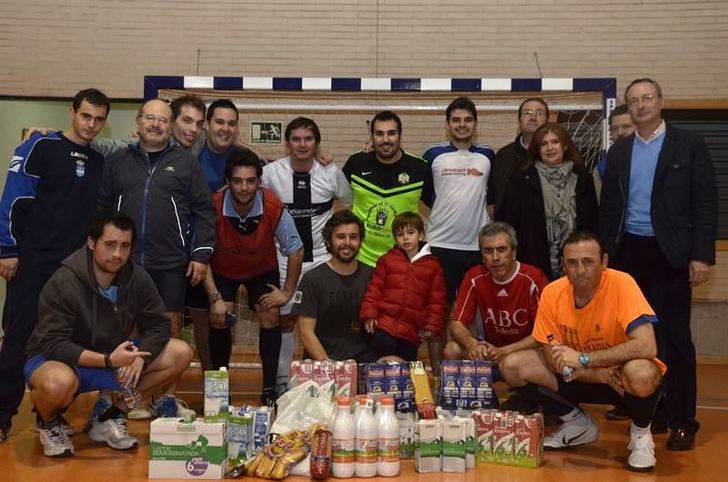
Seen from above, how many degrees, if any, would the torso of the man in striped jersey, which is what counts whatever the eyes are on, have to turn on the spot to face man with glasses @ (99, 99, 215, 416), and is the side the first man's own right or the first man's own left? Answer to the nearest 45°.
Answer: approximately 45° to the first man's own right

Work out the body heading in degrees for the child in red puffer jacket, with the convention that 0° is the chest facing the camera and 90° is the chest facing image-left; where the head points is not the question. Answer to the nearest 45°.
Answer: approximately 0°

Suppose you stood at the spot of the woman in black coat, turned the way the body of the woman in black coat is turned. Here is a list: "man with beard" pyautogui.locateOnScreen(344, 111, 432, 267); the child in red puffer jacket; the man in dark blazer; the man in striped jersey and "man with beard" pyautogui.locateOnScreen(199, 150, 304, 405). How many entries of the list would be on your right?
4

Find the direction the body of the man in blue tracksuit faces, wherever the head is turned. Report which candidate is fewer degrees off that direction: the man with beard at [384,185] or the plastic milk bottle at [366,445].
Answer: the plastic milk bottle

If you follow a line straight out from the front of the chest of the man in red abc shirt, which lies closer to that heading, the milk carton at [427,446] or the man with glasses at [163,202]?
the milk carton

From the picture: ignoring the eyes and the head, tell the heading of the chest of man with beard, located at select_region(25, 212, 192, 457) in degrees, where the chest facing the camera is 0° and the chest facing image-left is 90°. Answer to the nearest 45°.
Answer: approximately 315°

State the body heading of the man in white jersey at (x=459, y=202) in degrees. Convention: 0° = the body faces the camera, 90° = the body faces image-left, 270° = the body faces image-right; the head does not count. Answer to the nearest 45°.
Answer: approximately 0°

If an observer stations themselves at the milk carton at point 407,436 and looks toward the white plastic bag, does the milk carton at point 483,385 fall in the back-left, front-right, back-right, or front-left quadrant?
back-right
